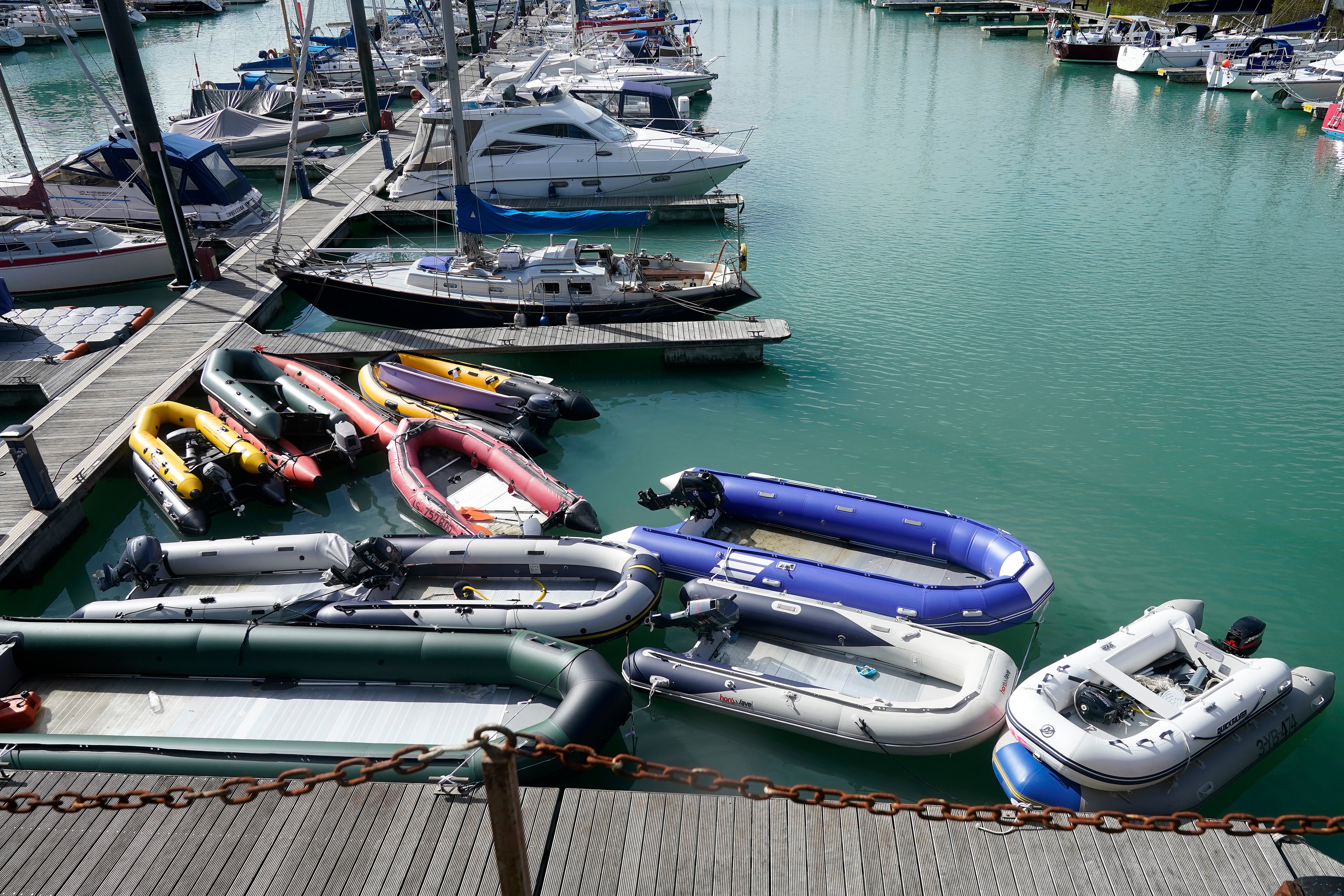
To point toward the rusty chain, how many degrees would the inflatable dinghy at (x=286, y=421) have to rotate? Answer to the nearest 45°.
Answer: approximately 135° to its left

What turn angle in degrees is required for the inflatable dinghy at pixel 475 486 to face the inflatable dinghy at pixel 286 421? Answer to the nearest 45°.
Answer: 0° — it already faces it

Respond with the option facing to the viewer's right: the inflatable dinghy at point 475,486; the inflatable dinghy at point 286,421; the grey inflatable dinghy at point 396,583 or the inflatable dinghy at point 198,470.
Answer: the grey inflatable dinghy

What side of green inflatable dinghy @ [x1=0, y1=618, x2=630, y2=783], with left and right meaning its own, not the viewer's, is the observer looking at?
right

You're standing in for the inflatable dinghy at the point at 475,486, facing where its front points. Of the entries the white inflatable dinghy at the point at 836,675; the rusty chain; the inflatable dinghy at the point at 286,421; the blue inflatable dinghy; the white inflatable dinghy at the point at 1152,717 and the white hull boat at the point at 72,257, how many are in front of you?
2

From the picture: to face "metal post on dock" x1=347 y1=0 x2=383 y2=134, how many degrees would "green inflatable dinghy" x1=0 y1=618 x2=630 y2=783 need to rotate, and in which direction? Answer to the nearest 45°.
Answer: approximately 90° to its left

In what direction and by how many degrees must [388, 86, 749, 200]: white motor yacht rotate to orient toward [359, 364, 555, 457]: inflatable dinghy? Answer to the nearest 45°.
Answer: approximately 90° to its right

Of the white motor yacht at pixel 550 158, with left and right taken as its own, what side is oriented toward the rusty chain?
right

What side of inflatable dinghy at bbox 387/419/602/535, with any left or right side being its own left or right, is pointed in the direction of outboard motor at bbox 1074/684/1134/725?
back

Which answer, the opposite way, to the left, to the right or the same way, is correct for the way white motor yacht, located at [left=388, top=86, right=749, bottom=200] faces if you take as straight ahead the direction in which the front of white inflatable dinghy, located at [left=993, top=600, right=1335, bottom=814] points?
the opposite way

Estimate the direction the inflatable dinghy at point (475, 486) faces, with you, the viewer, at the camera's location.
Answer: facing away from the viewer and to the left of the viewer

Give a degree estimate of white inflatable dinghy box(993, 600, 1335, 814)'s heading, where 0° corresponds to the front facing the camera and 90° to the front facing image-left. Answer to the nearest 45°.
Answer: approximately 45°

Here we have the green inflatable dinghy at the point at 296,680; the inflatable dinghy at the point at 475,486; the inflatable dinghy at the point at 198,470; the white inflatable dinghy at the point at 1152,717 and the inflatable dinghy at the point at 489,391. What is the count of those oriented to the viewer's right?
1

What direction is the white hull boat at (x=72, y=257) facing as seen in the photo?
to the viewer's right

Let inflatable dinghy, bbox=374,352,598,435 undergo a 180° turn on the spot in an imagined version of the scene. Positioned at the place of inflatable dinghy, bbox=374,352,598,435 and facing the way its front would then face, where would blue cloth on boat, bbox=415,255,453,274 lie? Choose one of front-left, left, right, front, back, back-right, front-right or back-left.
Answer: back-left

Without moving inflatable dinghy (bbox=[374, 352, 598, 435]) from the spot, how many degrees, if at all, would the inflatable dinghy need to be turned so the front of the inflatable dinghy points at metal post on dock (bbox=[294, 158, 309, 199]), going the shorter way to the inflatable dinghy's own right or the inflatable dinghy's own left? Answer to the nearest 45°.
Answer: approximately 45° to the inflatable dinghy's own right

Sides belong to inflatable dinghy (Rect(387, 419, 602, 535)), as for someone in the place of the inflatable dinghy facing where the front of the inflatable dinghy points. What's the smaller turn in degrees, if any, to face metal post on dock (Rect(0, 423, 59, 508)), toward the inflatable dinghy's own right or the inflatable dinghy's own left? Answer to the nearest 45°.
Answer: approximately 45° to the inflatable dinghy's own left

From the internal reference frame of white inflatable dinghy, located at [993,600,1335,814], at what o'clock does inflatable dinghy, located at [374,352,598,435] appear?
The inflatable dinghy is roughly at 2 o'clock from the white inflatable dinghy.

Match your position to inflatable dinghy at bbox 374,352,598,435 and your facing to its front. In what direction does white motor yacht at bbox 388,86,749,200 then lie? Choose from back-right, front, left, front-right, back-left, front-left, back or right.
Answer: front-right
